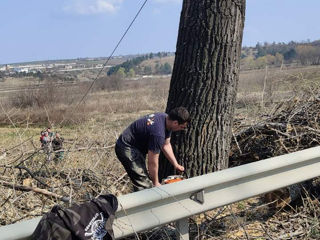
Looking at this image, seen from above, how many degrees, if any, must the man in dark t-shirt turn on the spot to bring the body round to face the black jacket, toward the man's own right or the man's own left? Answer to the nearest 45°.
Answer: approximately 90° to the man's own right

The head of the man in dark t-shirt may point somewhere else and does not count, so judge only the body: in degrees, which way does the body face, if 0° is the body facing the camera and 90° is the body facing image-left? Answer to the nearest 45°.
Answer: approximately 270°

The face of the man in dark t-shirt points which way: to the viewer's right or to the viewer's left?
to the viewer's right
